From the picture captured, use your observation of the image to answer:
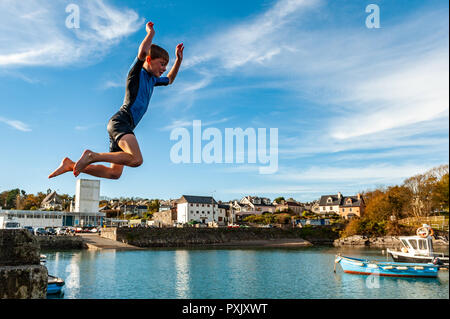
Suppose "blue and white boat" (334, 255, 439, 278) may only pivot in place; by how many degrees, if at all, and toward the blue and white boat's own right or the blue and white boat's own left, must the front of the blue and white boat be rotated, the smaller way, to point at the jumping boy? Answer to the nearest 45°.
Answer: approximately 90° to the blue and white boat's own left

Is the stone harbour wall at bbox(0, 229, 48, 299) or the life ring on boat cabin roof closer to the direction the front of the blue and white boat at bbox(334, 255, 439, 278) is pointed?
the stone harbour wall

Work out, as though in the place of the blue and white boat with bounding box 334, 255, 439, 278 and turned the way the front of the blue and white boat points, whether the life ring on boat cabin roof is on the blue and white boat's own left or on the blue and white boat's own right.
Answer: on the blue and white boat's own right

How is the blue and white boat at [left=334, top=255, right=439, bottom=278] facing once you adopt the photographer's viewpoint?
facing to the left of the viewer

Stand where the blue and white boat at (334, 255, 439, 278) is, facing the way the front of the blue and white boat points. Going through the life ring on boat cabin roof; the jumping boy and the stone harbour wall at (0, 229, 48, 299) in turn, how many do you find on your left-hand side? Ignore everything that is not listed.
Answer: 2

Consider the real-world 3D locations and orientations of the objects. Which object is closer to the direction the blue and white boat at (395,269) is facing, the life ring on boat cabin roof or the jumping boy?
the jumping boy

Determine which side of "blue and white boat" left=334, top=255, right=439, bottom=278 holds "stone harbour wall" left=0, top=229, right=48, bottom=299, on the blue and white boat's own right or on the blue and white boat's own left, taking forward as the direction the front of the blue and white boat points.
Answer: on the blue and white boat's own left
